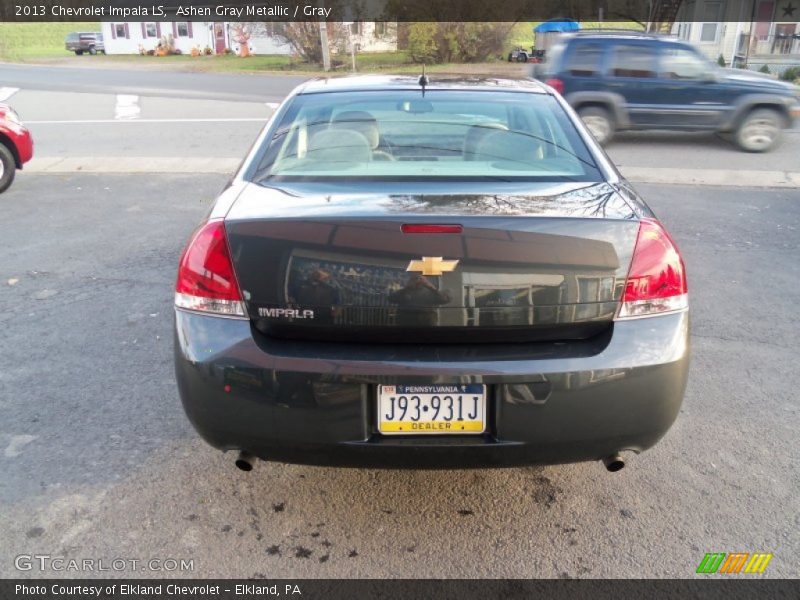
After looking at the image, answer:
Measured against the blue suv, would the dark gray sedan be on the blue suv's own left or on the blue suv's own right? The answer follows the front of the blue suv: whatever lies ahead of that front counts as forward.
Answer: on the blue suv's own right

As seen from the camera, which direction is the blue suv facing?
to the viewer's right

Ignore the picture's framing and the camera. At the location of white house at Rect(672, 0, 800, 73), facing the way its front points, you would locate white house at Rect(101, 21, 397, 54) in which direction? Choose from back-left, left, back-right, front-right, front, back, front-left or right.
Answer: right

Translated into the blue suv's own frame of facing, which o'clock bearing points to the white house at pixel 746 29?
The white house is roughly at 9 o'clock from the blue suv.

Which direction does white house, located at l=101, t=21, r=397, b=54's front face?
toward the camera

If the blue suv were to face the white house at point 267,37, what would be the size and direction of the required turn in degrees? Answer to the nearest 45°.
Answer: approximately 135° to its left

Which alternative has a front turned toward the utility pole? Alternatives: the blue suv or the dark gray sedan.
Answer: the dark gray sedan

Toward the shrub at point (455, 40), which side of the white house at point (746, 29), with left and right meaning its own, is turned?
right

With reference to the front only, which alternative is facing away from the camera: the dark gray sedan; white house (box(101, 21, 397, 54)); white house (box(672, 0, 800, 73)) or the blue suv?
the dark gray sedan

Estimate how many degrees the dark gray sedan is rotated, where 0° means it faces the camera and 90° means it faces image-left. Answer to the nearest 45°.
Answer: approximately 180°

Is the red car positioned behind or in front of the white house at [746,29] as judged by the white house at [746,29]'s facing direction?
in front

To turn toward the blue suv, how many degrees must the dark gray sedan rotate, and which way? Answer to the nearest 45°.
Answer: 0° — it already faces it

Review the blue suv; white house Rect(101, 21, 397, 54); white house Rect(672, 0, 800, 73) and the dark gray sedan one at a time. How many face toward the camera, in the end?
2

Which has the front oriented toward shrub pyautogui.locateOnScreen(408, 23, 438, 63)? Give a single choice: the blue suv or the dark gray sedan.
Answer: the dark gray sedan

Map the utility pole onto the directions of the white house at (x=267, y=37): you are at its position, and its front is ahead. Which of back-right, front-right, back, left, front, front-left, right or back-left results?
front

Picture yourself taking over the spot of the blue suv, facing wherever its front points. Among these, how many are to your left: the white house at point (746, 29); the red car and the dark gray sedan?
1

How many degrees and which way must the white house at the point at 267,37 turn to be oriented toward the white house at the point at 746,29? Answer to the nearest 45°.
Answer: approximately 45° to its left

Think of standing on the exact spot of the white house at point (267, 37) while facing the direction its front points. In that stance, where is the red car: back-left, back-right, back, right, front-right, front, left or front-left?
front

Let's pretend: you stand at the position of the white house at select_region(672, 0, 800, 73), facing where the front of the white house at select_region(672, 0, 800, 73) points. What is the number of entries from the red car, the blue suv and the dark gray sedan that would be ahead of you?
3

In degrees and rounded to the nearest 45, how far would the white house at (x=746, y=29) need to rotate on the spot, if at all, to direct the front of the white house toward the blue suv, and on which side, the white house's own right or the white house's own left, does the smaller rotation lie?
0° — it already faces it

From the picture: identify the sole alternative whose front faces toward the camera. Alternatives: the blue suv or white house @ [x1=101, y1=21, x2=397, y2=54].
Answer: the white house
